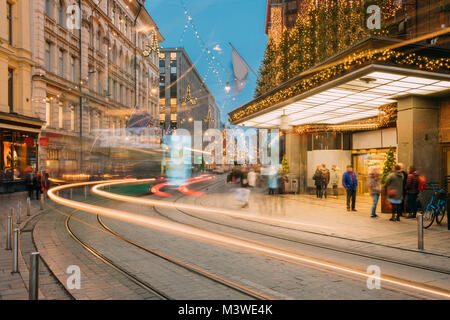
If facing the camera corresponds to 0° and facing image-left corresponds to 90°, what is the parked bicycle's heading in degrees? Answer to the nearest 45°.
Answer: approximately 45°

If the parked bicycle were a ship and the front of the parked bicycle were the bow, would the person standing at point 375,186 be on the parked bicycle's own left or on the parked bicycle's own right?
on the parked bicycle's own right

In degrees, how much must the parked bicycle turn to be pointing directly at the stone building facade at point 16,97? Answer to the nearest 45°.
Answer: approximately 45° to its right

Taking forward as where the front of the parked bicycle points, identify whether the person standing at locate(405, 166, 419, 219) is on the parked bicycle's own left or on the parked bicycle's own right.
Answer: on the parked bicycle's own right

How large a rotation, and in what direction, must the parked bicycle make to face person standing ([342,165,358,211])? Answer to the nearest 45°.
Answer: approximately 90° to its right
